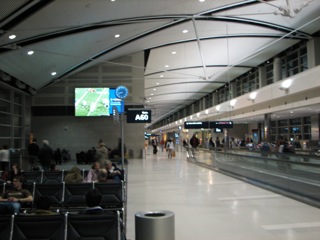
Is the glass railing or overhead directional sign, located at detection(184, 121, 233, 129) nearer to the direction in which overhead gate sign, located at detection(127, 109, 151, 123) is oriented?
the glass railing

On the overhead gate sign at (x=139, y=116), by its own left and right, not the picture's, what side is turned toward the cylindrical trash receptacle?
front

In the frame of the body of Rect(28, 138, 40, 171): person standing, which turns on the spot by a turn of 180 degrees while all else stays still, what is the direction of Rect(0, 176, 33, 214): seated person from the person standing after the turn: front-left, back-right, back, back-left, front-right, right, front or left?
front

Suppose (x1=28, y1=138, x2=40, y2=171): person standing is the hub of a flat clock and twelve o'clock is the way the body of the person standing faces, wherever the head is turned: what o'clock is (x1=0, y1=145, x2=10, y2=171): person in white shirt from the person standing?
The person in white shirt is roughly at 9 o'clock from the person standing.

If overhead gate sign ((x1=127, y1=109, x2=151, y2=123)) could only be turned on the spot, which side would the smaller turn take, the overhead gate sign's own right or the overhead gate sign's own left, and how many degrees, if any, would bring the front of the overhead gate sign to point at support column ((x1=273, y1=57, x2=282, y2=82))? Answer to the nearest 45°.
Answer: approximately 135° to the overhead gate sign's own left

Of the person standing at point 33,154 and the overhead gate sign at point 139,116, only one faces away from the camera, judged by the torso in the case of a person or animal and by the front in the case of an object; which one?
the person standing

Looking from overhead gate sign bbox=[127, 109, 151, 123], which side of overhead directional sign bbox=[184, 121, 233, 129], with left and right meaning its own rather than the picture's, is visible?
front

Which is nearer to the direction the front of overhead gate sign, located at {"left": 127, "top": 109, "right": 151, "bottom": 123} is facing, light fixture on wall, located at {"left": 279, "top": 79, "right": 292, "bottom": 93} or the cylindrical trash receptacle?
the cylindrical trash receptacle
